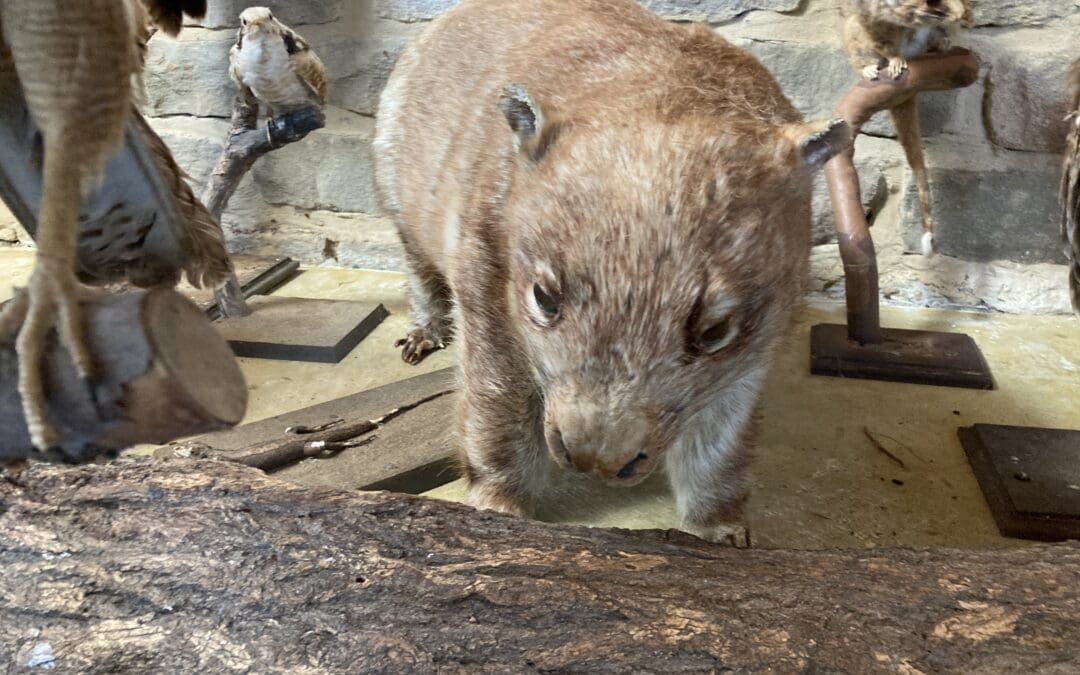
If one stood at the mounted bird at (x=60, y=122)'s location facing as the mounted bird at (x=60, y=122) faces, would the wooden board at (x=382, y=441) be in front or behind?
behind

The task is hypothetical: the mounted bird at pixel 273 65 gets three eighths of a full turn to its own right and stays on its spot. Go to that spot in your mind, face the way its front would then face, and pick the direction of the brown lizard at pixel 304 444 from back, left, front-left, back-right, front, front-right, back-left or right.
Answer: back

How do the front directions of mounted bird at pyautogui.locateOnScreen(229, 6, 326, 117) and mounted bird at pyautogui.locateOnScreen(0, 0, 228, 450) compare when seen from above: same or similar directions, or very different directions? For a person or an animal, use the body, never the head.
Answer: same or similar directions

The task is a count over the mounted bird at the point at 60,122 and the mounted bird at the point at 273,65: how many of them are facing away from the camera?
0

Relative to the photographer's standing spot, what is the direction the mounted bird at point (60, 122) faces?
facing the viewer and to the left of the viewer

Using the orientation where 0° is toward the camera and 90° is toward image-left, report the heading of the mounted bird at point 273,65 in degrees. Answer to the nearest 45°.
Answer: approximately 45°

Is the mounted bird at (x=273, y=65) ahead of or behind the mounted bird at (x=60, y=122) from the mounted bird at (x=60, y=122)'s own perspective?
behind

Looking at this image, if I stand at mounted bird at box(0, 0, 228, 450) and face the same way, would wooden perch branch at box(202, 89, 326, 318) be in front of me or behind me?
behind
